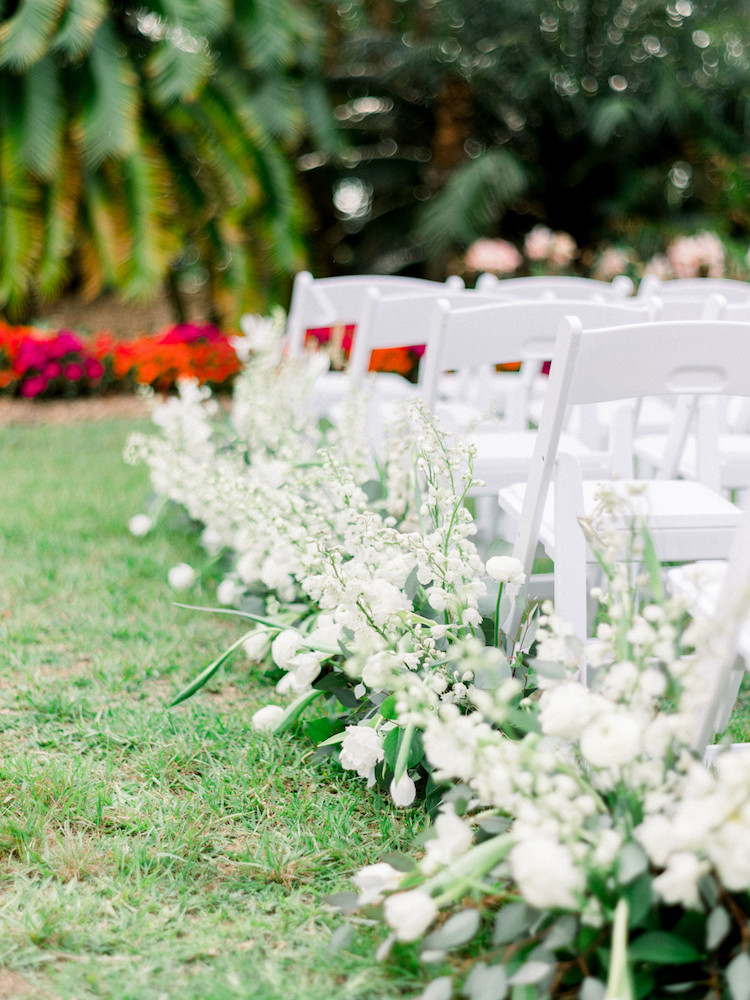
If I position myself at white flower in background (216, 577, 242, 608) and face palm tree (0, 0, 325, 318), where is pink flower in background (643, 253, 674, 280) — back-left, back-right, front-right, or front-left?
front-right

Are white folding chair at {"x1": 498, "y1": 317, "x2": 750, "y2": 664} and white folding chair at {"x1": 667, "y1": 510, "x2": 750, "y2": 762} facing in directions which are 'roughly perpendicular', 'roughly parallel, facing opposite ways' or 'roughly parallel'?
roughly parallel

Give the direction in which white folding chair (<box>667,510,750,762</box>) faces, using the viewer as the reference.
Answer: facing away from the viewer and to the left of the viewer

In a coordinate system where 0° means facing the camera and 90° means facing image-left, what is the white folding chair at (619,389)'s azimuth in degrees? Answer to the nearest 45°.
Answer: approximately 135°

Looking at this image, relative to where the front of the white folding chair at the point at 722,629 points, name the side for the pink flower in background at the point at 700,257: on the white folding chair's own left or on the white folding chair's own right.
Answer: on the white folding chair's own right
